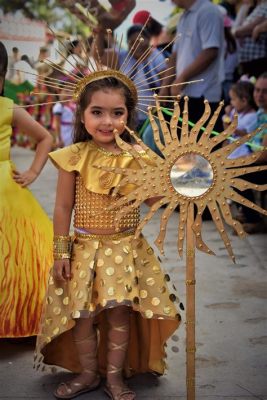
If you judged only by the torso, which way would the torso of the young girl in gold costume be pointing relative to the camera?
toward the camera

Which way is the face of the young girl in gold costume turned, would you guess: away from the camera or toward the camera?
toward the camera
